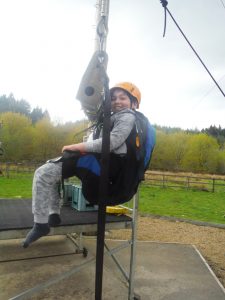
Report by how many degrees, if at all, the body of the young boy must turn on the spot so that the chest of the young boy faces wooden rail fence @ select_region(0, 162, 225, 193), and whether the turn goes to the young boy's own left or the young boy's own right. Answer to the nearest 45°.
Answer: approximately 90° to the young boy's own right

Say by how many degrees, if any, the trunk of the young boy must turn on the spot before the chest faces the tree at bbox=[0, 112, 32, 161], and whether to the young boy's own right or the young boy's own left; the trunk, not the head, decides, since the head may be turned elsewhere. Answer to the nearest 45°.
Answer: approximately 90° to the young boy's own right

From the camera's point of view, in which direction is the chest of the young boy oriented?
to the viewer's left

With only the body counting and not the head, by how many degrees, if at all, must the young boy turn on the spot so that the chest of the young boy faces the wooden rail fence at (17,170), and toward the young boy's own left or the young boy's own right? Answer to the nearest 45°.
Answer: approximately 90° to the young boy's own right

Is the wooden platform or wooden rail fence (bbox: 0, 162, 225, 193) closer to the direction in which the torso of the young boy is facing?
the wooden platform
